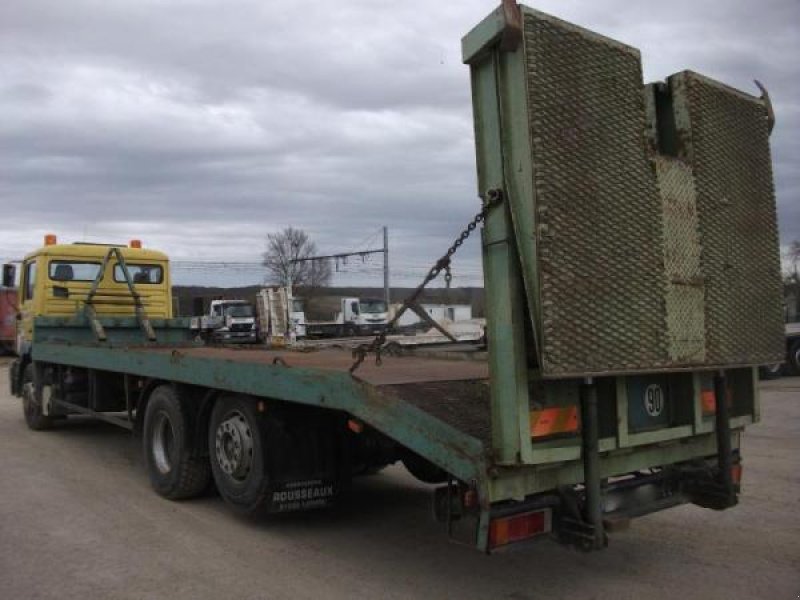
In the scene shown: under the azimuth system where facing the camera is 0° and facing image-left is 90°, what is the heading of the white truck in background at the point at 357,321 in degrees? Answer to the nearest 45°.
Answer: approximately 315°

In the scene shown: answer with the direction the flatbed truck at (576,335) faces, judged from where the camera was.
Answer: facing away from the viewer and to the left of the viewer

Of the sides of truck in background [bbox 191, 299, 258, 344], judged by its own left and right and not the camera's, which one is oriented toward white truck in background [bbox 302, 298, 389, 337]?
left

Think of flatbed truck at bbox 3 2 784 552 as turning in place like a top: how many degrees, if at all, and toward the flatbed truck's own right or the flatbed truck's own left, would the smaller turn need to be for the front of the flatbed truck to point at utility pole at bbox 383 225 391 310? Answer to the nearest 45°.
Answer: approximately 45° to the flatbed truck's own right

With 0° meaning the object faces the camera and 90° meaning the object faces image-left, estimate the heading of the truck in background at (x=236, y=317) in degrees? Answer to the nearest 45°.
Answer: approximately 315°

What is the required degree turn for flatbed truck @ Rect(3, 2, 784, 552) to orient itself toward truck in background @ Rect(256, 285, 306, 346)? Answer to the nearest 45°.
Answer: approximately 45° to its right
